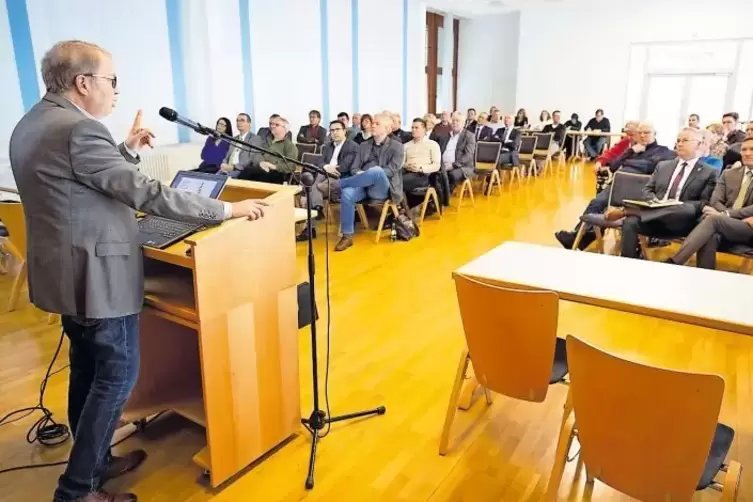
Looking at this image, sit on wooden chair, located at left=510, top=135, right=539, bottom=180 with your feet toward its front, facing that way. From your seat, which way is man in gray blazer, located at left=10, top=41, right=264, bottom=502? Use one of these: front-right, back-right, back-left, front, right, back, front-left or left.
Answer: front-left

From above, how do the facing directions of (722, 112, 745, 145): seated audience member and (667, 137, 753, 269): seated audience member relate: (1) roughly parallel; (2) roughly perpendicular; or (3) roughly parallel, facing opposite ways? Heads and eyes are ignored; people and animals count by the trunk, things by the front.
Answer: roughly parallel

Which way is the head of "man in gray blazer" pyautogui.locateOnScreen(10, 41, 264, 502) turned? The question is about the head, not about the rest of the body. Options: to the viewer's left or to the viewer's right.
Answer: to the viewer's right

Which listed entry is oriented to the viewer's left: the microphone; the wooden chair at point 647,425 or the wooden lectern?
the microphone

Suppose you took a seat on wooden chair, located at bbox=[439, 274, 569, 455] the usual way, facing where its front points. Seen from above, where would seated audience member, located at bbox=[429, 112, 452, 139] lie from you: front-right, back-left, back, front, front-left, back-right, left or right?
front-left

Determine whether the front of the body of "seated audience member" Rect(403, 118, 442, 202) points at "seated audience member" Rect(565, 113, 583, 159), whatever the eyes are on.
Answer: no

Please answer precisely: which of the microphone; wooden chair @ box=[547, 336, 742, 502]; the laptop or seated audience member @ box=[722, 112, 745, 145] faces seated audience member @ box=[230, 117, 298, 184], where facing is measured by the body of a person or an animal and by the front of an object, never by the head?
seated audience member @ box=[722, 112, 745, 145]

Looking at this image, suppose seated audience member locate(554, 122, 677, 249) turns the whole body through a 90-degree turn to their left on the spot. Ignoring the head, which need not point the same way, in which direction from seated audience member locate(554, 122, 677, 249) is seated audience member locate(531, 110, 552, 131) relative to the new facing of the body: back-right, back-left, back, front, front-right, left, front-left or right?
back-left

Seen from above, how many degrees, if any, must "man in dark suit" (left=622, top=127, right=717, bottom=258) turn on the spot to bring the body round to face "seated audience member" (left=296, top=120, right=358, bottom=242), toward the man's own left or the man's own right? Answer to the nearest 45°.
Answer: approximately 45° to the man's own right

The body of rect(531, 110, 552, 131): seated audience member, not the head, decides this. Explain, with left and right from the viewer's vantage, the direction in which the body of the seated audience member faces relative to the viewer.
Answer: facing the viewer and to the left of the viewer

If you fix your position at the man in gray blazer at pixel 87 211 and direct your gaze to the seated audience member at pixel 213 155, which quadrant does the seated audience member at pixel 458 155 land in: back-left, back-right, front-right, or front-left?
front-right

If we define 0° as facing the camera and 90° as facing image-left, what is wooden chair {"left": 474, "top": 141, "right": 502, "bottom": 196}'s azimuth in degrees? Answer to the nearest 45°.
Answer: approximately 45°

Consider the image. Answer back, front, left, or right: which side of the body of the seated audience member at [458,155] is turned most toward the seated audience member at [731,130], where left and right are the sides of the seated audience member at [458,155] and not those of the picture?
back

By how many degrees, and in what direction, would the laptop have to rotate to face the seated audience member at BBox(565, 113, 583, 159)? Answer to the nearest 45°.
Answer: approximately 180°

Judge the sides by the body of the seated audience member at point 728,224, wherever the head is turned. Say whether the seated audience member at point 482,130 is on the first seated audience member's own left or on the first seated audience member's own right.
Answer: on the first seated audience member's own right

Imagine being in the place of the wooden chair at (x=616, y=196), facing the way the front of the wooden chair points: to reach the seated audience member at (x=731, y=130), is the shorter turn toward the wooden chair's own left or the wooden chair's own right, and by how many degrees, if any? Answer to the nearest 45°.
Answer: approximately 135° to the wooden chair's own right

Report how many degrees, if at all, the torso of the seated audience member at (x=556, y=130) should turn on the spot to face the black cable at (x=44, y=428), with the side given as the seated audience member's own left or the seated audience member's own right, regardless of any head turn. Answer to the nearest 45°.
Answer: approximately 45° to the seated audience member's own left

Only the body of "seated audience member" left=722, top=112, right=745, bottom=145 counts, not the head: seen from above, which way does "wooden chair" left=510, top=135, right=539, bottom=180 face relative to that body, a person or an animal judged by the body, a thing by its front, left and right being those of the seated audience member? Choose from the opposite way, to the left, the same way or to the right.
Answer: the same way

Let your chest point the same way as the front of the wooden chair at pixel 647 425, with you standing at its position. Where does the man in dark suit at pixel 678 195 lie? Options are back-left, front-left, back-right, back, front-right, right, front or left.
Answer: front-left
